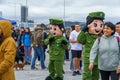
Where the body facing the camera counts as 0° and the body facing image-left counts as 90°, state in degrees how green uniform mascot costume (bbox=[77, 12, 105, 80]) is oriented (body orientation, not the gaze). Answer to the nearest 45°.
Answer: approximately 315°
